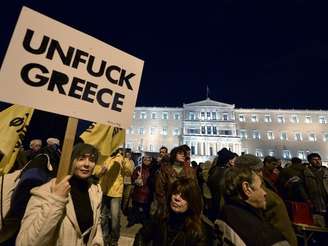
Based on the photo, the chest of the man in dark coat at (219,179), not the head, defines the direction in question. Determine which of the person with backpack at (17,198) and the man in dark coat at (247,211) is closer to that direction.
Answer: the man in dark coat

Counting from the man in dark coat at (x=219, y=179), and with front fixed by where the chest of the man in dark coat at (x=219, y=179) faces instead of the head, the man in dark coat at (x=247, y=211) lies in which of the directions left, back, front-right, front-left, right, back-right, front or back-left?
right

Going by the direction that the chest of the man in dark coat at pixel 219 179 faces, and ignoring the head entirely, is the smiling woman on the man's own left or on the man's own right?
on the man's own right
